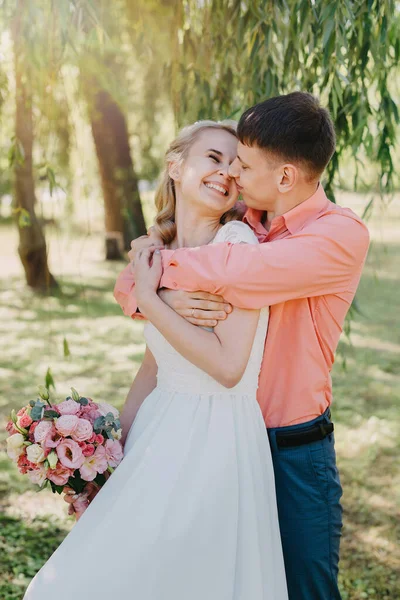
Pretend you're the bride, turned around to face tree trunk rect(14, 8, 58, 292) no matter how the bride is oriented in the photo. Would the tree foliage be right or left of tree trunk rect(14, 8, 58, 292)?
right

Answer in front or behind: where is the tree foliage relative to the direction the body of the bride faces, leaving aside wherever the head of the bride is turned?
behind

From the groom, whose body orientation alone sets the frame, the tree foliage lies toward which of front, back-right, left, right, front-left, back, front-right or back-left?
right

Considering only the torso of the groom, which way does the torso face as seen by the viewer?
to the viewer's left

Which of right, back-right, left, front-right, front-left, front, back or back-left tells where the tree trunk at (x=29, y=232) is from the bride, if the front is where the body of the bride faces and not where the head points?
back-right

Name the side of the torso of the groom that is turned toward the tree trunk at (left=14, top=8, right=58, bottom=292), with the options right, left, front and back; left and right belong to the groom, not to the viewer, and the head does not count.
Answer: right

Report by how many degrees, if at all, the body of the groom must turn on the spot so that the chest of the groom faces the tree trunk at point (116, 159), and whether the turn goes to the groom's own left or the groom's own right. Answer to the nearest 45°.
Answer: approximately 90° to the groom's own right

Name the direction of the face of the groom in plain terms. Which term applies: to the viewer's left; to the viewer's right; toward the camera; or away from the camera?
to the viewer's left

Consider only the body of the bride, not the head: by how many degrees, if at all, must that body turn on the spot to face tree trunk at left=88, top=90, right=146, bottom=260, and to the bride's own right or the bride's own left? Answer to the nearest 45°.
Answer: approximately 135° to the bride's own right

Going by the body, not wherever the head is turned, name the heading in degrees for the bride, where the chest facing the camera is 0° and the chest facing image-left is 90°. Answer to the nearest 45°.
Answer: approximately 45°

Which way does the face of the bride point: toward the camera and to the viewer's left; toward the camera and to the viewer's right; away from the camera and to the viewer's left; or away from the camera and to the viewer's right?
toward the camera and to the viewer's right
